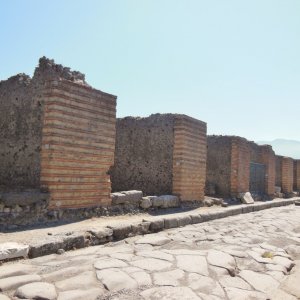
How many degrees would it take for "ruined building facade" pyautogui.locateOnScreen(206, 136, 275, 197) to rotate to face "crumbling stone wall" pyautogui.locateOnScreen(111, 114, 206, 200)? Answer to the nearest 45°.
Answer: approximately 90° to its right

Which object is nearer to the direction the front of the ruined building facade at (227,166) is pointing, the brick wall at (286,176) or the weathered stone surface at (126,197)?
the weathered stone surface

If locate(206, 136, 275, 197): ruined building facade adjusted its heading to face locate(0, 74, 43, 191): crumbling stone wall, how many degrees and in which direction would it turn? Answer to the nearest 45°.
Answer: approximately 90° to its right

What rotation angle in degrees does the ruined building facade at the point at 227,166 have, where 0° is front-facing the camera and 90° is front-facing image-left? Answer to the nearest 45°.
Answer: approximately 315°

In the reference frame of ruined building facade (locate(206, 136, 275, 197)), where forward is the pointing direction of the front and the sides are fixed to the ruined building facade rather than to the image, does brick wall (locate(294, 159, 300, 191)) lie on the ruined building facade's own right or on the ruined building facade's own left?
on the ruined building facade's own left

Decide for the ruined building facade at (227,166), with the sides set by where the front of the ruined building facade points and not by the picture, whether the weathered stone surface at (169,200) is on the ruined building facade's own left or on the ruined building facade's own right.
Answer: on the ruined building facade's own right

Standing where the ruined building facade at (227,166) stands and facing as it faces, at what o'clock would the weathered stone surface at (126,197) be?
The weathered stone surface is roughly at 2 o'clock from the ruined building facade.

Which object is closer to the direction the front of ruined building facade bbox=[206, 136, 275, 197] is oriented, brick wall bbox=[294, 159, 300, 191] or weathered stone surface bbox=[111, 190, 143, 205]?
the weathered stone surface

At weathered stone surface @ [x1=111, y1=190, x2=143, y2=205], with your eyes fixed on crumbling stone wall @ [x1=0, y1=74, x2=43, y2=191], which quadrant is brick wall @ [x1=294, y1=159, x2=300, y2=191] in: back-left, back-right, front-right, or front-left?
back-right

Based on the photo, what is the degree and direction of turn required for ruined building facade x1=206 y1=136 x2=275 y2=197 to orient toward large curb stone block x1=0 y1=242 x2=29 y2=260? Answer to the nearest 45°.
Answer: approximately 45° to its right

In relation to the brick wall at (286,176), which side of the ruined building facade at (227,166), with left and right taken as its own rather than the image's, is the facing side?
left
